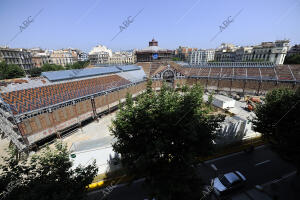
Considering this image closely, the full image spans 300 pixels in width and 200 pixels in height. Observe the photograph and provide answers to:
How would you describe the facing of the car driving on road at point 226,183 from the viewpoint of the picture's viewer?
facing the viewer and to the left of the viewer

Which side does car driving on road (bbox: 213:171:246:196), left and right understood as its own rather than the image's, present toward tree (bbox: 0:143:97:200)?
front
